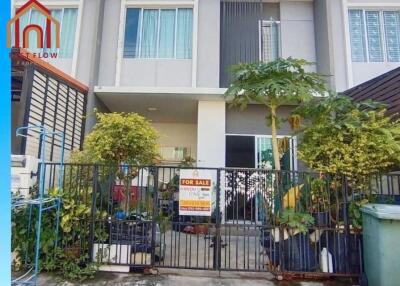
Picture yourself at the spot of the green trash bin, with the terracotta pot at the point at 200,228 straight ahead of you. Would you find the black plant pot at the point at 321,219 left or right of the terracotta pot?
right

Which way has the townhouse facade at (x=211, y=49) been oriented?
toward the camera

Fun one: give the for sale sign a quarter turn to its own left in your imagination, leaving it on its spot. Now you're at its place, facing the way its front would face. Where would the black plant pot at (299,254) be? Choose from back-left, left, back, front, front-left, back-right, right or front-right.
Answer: front

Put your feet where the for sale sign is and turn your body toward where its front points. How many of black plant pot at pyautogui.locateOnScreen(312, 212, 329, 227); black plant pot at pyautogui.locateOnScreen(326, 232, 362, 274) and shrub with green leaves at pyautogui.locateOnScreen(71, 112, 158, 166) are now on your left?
2

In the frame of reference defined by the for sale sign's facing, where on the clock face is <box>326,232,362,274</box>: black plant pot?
The black plant pot is roughly at 9 o'clock from the for sale sign.

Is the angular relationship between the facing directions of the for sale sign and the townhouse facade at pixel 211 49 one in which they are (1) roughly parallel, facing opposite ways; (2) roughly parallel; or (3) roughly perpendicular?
roughly parallel

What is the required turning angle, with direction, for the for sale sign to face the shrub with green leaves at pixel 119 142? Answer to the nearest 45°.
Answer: approximately 135° to its right

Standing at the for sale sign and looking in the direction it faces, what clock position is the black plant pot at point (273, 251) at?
The black plant pot is roughly at 9 o'clock from the for sale sign.

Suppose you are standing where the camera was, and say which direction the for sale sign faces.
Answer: facing the viewer

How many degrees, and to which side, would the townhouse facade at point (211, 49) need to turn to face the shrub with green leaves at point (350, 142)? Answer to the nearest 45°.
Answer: approximately 45° to its left

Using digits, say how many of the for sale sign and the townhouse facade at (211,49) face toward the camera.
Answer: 2
